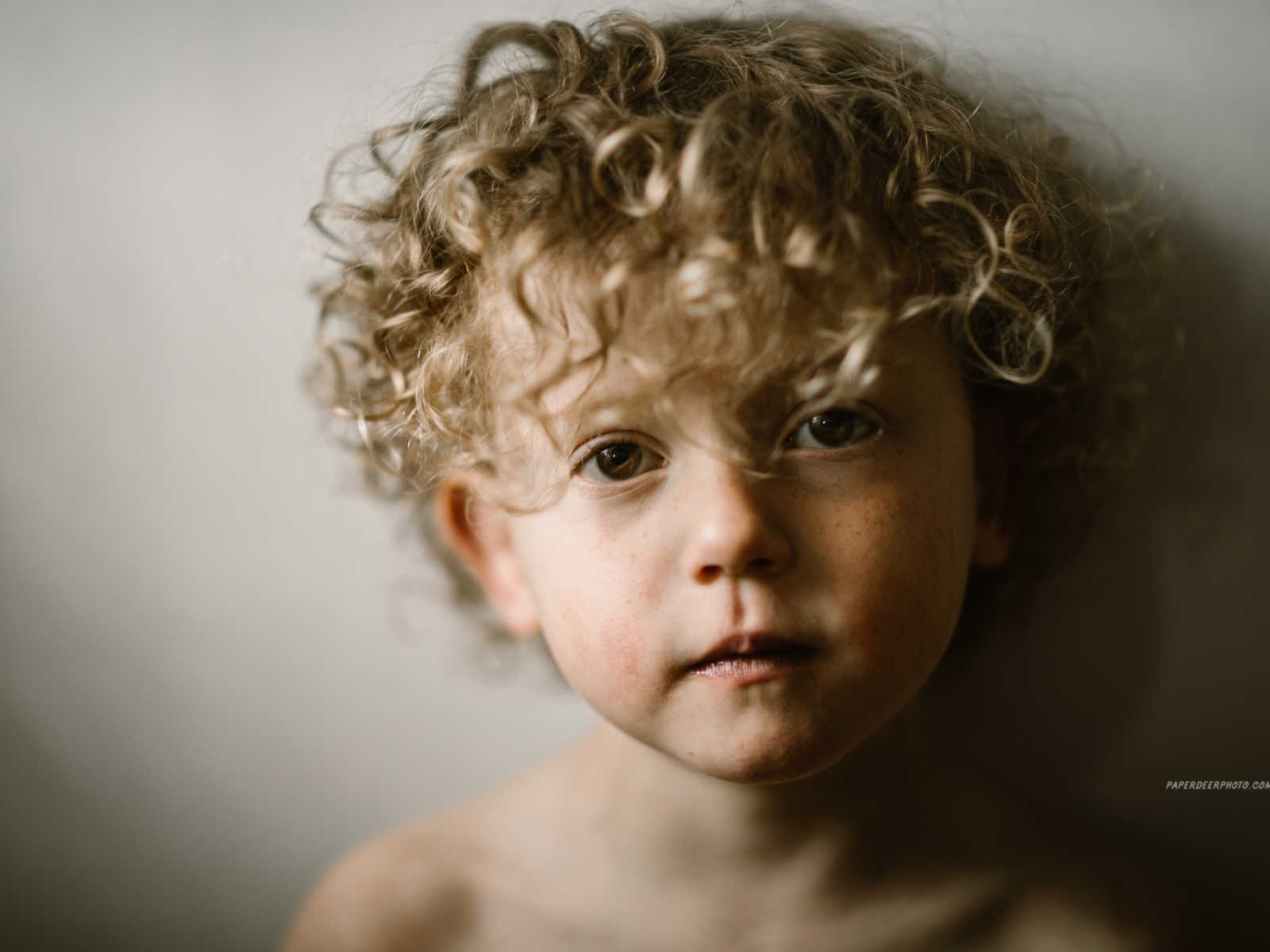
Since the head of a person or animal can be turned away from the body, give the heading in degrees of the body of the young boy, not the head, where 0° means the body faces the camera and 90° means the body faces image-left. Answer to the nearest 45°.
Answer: approximately 0°
